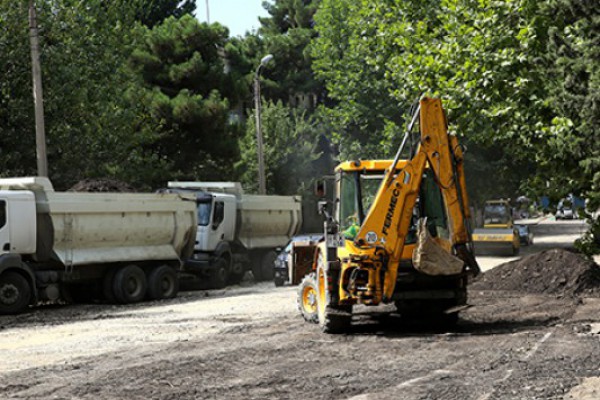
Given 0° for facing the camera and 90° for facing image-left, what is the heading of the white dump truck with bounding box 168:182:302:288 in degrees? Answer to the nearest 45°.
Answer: approximately 45°

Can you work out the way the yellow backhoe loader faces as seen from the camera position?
facing away from the viewer and to the left of the viewer

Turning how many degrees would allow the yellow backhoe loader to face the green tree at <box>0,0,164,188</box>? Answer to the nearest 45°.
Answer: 0° — it already faces it

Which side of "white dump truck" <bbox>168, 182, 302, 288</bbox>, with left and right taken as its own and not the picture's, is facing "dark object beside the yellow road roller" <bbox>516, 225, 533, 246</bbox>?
back

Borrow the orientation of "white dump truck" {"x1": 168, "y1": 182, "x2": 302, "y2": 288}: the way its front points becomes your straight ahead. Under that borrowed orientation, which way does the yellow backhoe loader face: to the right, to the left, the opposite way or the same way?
to the right

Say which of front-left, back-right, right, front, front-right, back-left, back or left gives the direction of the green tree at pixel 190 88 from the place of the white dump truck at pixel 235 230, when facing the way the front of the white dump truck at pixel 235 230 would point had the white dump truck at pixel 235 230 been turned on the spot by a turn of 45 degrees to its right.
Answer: right
